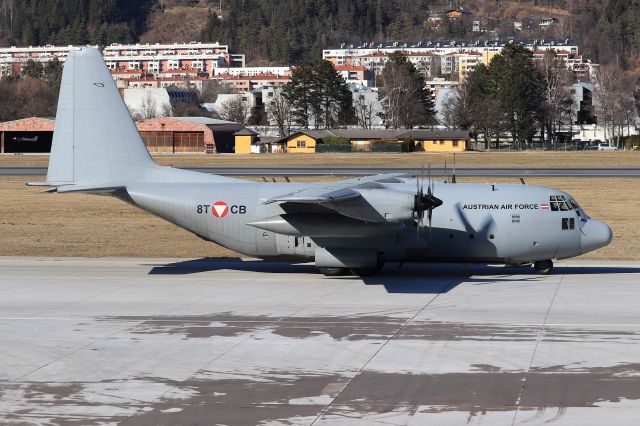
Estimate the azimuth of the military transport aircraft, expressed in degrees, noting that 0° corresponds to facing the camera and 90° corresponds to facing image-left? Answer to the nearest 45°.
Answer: approximately 270°
